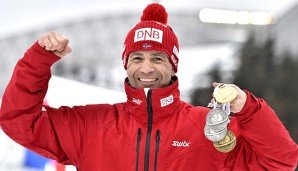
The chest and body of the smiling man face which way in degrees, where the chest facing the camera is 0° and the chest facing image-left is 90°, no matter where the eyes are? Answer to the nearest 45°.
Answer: approximately 0°
